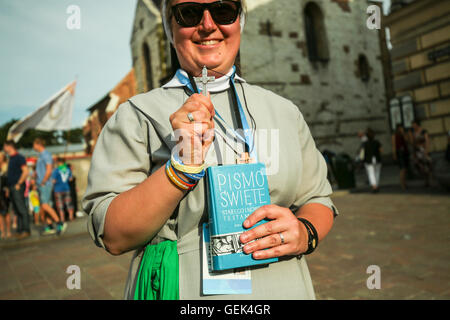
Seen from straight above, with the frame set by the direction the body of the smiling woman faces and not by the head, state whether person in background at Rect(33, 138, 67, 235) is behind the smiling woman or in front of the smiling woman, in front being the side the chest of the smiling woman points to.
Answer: behind

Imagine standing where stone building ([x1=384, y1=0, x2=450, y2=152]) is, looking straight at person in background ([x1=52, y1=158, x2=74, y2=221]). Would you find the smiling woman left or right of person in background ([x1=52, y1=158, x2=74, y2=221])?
left

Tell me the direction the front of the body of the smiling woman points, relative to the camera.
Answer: toward the camera

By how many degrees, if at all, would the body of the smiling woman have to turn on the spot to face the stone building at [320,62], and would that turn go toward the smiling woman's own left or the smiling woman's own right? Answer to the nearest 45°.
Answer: approximately 180°

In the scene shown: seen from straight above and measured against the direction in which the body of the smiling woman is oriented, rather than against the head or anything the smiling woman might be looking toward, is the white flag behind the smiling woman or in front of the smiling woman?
behind
